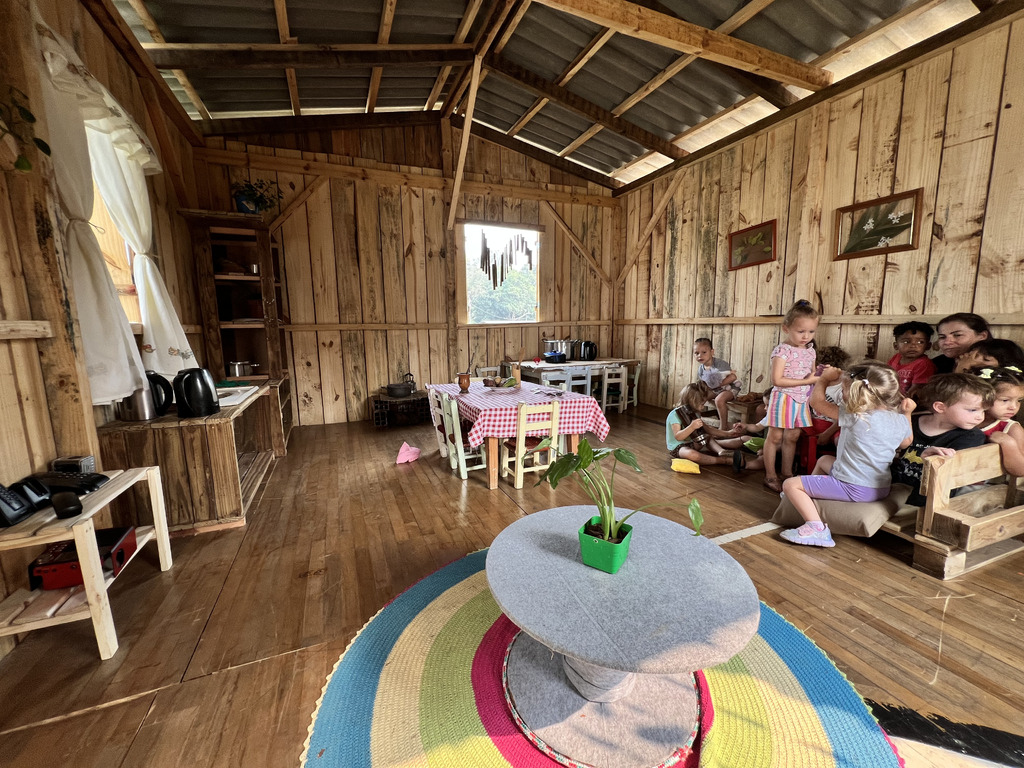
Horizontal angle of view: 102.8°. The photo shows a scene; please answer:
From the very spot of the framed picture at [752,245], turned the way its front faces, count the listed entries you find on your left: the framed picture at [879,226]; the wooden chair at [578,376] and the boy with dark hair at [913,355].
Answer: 2

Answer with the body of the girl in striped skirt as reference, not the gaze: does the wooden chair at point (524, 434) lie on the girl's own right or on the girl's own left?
on the girl's own right

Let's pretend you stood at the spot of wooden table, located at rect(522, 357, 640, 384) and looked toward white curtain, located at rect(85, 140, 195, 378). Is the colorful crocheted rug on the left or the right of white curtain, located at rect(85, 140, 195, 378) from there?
left

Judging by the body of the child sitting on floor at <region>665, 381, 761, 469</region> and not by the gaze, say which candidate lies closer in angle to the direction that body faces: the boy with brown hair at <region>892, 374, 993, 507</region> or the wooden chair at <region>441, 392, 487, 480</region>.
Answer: the boy with brown hair

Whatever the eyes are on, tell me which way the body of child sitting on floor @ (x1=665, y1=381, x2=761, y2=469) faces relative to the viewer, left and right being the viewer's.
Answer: facing to the right of the viewer

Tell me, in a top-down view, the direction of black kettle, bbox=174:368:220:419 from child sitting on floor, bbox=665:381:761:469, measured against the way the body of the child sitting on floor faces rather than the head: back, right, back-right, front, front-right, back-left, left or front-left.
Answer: back-right

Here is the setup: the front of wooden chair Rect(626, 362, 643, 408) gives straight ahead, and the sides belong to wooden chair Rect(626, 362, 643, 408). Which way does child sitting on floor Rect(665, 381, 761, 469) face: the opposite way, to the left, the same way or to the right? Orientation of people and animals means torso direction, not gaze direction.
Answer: the opposite way

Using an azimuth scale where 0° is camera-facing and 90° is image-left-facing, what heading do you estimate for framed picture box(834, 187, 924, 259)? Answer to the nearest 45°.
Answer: approximately 45°

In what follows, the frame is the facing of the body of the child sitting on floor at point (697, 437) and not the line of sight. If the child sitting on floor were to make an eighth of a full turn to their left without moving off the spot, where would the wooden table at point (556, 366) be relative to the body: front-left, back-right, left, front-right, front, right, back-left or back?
left

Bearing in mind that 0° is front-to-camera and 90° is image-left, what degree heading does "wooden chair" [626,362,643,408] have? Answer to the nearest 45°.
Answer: approximately 90°

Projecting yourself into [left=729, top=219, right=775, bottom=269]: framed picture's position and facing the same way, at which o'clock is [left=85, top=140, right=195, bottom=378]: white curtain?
The white curtain is roughly at 12 o'clock from the framed picture.

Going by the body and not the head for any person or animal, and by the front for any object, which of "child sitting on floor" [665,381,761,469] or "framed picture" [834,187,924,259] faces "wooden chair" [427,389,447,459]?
the framed picture

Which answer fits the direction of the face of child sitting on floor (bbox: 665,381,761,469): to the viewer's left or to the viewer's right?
to the viewer's right

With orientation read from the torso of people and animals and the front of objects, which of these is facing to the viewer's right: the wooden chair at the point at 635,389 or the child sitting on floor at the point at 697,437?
the child sitting on floor
